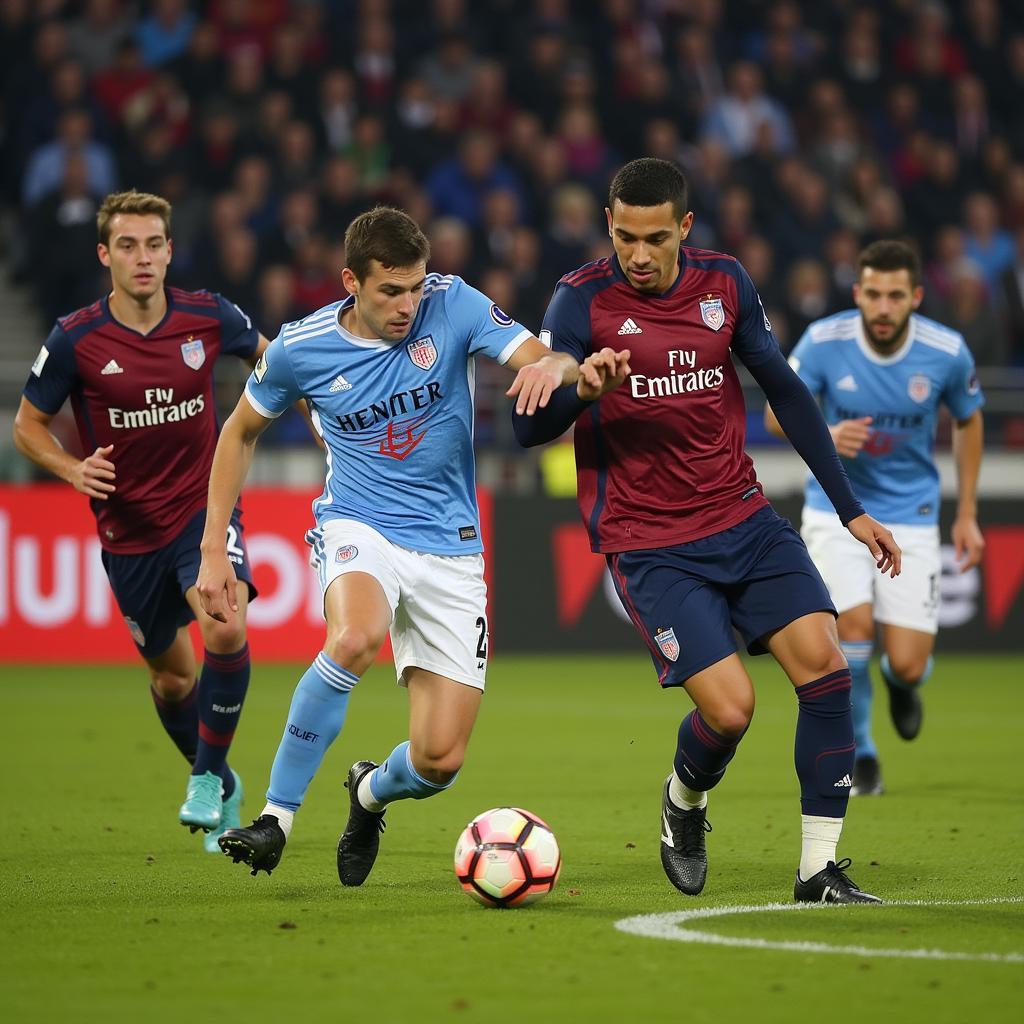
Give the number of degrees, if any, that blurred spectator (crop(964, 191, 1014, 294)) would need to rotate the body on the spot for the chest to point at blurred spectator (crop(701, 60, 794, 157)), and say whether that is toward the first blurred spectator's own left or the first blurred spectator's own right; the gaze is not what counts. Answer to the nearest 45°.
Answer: approximately 90° to the first blurred spectator's own right

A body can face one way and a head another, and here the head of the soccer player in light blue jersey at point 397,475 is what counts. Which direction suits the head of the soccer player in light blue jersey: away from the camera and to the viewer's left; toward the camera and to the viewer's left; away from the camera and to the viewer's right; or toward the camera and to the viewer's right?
toward the camera and to the viewer's right

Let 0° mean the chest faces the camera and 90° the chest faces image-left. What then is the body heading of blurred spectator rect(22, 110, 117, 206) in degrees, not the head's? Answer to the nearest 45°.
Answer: approximately 0°
